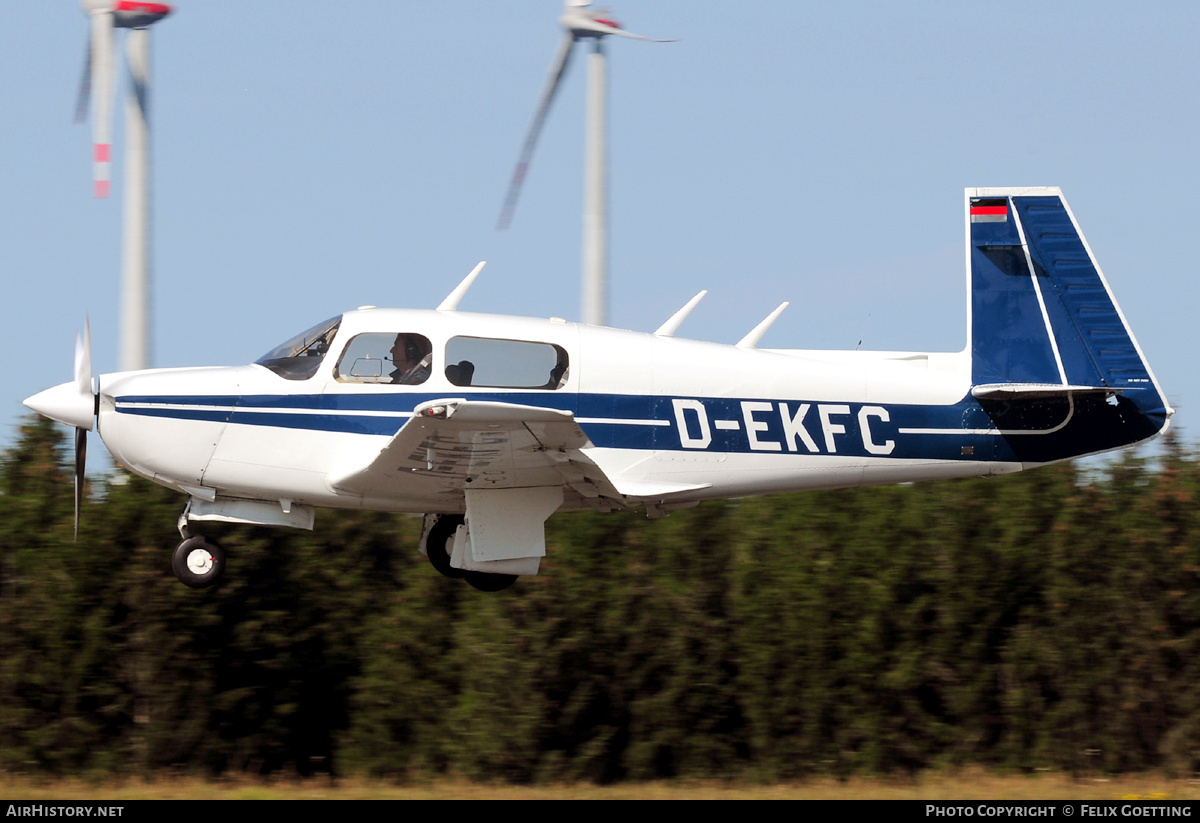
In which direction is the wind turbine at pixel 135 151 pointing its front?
to the viewer's left

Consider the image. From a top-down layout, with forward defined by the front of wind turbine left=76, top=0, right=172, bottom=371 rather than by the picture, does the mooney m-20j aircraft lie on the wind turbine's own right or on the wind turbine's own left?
on the wind turbine's own left

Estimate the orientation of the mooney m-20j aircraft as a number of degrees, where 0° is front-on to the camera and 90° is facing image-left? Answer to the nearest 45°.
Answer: approximately 90°

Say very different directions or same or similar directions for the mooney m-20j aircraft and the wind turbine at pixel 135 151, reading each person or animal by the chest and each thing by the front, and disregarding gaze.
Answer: same or similar directions

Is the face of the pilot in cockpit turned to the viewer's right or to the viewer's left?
to the viewer's left

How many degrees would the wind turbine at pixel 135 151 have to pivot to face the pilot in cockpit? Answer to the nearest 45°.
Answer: approximately 90° to its left

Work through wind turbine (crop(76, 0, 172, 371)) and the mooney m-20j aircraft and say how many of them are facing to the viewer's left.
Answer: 2
